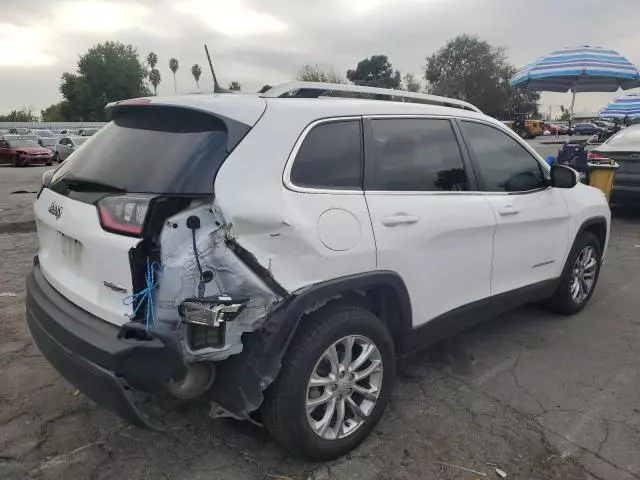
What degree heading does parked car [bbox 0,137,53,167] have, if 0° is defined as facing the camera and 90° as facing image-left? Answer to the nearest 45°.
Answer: approximately 315°

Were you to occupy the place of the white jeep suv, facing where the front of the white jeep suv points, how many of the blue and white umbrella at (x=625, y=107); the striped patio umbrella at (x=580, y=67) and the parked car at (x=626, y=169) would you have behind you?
0

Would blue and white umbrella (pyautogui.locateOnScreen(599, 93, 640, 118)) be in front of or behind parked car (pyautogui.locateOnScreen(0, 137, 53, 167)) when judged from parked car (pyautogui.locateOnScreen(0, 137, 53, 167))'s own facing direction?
in front

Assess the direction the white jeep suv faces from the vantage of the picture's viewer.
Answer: facing away from the viewer and to the right of the viewer

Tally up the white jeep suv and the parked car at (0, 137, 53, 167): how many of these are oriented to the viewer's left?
0

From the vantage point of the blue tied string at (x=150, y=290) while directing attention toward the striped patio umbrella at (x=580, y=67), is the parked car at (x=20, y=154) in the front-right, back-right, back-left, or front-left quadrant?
front-left

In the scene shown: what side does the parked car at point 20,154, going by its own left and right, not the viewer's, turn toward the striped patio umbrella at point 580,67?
front

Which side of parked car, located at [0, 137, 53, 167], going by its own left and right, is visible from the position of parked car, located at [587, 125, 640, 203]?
front

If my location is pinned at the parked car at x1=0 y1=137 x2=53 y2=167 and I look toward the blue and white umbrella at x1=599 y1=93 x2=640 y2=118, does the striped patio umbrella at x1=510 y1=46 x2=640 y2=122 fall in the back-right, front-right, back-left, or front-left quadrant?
front-right

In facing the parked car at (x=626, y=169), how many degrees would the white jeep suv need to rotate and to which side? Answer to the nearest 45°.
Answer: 0° — it already faces it

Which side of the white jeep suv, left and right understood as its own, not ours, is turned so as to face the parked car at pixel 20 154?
left

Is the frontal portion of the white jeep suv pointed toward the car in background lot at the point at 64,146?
no
